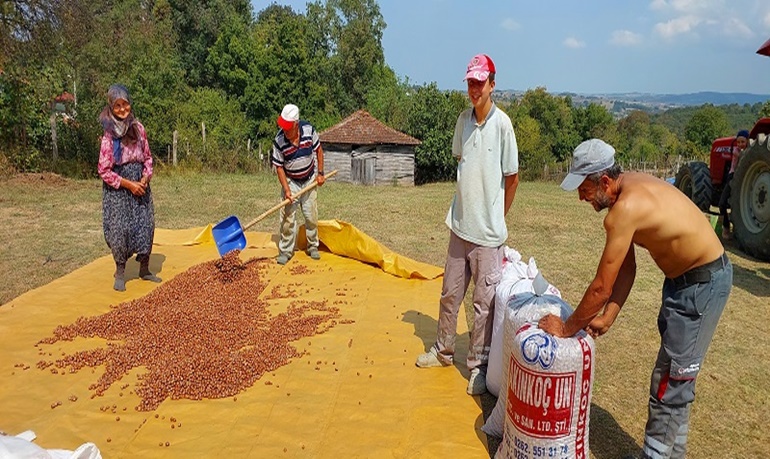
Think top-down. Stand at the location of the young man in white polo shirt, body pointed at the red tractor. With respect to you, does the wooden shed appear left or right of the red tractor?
left

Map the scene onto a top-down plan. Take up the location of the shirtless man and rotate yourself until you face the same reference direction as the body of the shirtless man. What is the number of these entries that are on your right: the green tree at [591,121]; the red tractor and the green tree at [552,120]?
3

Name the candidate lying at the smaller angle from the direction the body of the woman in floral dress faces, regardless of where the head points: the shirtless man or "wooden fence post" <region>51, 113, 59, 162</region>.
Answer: the shirtless man

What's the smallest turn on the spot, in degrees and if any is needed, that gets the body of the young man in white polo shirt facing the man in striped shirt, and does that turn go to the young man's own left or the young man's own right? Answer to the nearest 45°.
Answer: approximately 90° to the young man's own right

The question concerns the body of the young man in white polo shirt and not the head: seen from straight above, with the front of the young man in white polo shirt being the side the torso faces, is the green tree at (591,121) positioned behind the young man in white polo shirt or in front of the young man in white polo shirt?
behind

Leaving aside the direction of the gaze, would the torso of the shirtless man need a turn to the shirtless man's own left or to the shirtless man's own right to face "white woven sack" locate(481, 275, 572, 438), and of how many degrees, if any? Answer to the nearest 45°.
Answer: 0° — they already face it

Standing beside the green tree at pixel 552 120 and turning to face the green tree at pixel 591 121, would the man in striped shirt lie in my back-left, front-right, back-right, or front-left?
back-right

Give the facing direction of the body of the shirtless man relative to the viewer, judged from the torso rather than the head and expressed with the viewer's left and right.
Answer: facing to the left of the viewer
